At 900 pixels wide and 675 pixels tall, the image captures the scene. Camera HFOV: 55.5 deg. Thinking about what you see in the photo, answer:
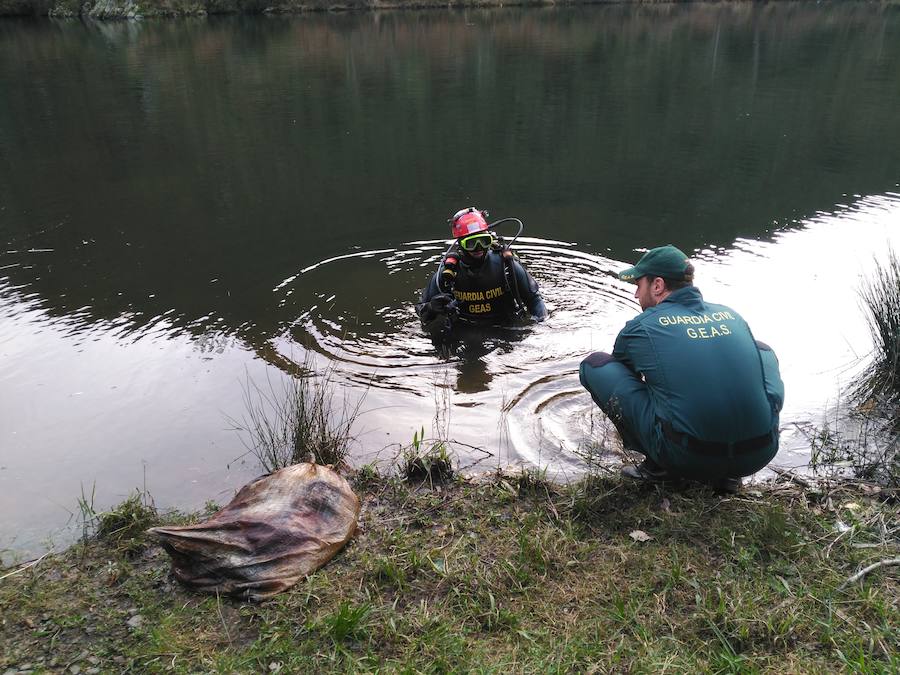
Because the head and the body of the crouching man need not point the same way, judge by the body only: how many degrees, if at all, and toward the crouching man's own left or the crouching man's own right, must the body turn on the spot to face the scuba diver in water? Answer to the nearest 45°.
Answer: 0° — they already face them

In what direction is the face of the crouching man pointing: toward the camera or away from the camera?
away from the camera

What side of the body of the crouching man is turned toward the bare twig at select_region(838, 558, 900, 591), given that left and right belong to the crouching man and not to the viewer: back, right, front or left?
back

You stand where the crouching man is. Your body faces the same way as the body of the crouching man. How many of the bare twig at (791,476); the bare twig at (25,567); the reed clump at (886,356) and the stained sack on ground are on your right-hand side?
2

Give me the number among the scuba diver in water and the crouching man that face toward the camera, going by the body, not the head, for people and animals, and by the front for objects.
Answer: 1

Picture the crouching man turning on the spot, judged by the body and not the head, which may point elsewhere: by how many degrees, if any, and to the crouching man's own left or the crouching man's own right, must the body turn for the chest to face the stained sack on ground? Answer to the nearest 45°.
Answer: approximately 90° to the crouching man's own left

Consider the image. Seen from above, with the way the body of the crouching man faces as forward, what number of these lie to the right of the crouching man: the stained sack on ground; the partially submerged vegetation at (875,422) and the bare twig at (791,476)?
2

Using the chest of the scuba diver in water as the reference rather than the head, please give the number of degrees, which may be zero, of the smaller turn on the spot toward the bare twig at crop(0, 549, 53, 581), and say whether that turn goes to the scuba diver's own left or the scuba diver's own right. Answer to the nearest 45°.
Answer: approximately 45° to the scuba diver's own right

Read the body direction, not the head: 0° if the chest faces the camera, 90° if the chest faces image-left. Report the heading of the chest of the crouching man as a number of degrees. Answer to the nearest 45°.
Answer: approximately 135°

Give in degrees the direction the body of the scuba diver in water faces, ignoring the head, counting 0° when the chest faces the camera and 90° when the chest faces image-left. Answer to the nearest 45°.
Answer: approximately 0°

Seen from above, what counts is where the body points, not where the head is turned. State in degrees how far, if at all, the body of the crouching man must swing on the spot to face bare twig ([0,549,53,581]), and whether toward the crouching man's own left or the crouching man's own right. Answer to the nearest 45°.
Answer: approximately 90° to the crouching man's own left

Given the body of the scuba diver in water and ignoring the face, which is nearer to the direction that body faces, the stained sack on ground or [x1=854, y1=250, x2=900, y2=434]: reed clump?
the stained sack on ground

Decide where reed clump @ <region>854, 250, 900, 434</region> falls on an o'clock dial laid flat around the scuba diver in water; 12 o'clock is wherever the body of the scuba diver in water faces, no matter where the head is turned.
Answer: The reed clump is roughly at 10 o'clock from the scuba diver in water.

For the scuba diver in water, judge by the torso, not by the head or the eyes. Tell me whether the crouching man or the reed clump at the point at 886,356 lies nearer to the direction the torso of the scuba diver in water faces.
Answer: the crouching man

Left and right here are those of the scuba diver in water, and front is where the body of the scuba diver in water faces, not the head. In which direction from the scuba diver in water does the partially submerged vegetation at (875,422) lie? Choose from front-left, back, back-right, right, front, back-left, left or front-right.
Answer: front-left

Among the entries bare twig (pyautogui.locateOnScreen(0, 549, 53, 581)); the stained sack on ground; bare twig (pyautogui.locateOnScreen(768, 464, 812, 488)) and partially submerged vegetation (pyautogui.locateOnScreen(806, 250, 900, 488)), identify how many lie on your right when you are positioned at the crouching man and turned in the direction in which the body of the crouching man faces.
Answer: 2
